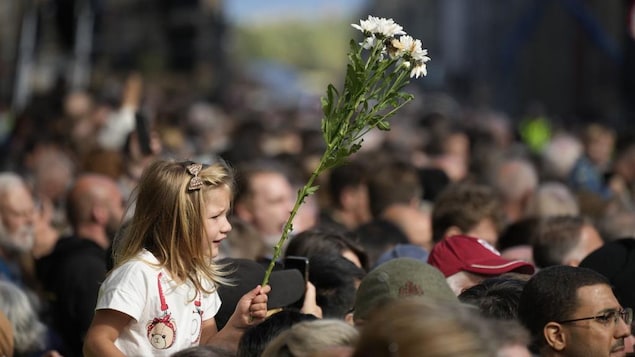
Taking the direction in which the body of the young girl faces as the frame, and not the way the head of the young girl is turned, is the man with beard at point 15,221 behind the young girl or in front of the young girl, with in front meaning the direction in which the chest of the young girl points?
behind

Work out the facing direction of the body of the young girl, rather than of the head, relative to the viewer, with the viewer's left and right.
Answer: facing the viewer and to the right of the viewer

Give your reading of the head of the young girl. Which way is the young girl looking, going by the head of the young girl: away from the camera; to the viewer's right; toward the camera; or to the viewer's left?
to the viewer's right

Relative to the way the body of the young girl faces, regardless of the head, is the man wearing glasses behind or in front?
in front

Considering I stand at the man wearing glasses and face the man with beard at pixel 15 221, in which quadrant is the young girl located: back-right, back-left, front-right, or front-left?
front-left

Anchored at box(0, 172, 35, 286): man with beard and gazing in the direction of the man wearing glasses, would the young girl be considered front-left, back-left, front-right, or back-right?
front-right
